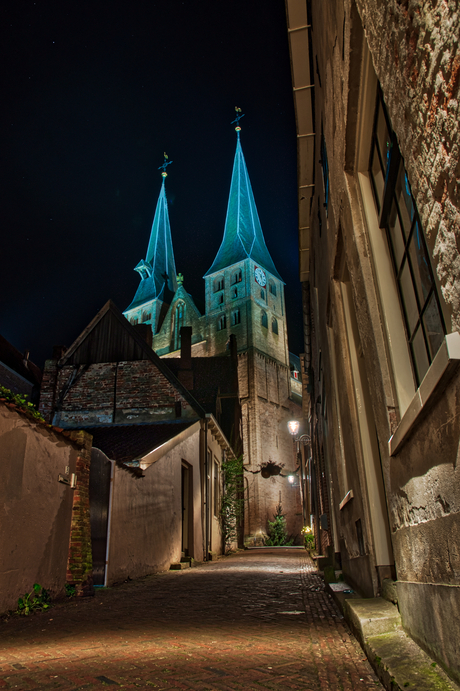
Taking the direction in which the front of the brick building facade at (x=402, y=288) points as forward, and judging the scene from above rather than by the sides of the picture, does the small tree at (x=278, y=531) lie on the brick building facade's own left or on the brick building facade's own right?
on the brick building facade's own right

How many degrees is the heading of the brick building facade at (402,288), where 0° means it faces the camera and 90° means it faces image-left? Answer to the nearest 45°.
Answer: approximately 90°

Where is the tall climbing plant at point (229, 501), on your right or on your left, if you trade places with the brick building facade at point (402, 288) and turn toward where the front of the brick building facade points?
on your right

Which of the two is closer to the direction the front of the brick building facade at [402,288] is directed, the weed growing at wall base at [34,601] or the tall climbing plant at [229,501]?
the weed growing at wall base
